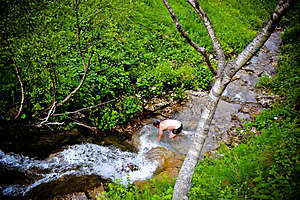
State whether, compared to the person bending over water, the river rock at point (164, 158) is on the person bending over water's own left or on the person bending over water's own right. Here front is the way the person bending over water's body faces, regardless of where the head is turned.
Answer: on the person bending over water's own left

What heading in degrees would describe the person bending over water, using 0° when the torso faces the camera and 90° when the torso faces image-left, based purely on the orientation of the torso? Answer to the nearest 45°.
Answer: approximately 90°
